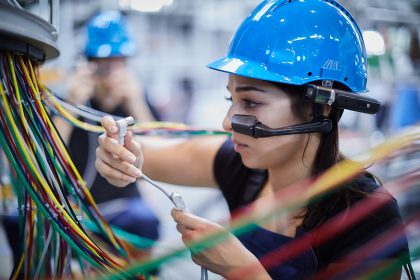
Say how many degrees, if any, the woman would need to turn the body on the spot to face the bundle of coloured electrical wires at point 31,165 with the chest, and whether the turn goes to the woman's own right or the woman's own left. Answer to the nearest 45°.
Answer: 0° — they already face it

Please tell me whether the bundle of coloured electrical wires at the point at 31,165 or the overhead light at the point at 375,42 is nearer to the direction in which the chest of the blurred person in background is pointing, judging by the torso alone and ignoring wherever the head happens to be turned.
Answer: the bundle of coloured electrical wires

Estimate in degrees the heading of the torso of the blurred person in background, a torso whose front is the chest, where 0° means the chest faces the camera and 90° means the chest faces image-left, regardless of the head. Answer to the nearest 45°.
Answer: approximately 0°

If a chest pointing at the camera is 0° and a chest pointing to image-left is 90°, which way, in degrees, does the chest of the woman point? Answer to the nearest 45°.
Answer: approximately 45°

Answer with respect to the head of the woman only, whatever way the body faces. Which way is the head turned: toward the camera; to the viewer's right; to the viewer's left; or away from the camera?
to the viewer's left

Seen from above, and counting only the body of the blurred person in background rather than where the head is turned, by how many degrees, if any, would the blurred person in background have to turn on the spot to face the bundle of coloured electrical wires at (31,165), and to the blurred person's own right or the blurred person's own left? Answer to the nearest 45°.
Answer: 0° — they already face it

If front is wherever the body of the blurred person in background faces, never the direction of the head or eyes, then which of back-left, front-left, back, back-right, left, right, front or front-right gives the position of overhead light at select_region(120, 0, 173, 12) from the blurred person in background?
back

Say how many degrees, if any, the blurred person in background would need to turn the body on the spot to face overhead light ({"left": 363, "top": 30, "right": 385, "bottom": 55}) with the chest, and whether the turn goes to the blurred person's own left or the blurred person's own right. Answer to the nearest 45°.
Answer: approximately 135° to the blurred person's own left
